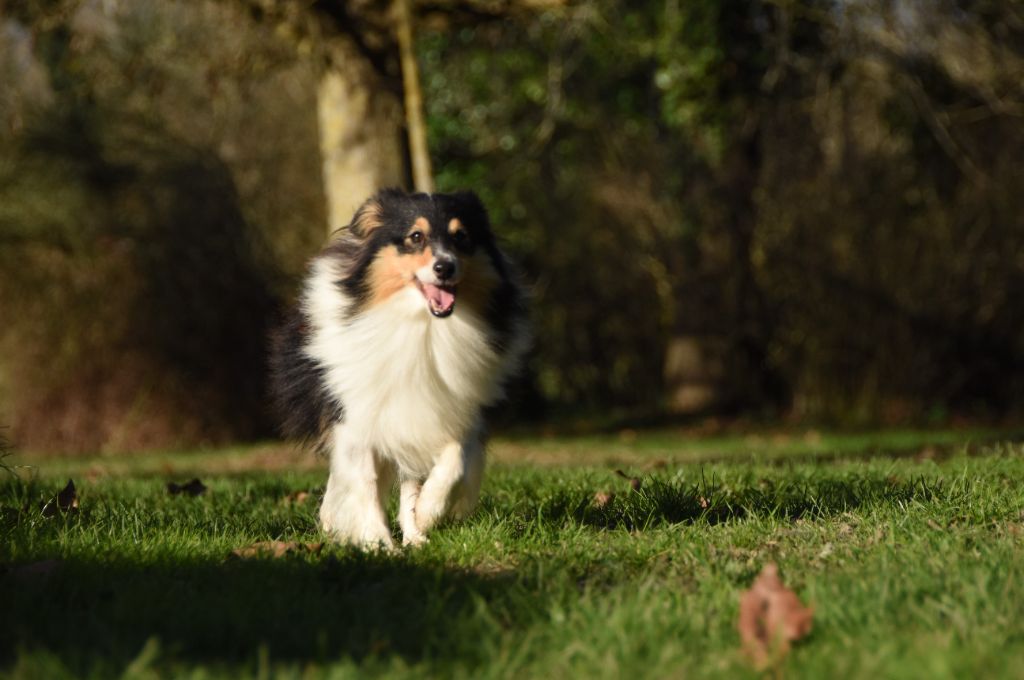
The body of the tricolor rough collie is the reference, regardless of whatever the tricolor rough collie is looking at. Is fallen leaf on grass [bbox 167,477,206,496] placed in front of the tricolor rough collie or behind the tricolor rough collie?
behind

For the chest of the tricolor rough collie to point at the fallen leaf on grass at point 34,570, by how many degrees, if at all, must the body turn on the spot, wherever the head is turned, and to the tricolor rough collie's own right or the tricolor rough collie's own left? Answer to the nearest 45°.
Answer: approximately 45° to the tricolor rough collie's own right

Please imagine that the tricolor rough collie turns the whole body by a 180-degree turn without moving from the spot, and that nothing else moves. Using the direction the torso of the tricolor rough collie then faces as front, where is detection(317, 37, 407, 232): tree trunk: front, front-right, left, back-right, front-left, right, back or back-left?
front

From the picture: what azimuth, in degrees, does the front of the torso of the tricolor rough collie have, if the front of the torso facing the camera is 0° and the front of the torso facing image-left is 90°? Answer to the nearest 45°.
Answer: approximately 0°

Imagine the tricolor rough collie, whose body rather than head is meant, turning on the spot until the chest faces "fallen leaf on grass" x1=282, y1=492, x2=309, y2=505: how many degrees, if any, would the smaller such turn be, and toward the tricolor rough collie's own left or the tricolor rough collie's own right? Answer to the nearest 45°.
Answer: approximately 135° to the tricolor rough collie's own right

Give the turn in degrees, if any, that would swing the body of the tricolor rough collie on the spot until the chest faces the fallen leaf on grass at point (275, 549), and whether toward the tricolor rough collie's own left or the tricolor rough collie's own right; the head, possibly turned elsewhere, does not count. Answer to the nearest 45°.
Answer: approximately 45° to the tricolor rough collie's own right

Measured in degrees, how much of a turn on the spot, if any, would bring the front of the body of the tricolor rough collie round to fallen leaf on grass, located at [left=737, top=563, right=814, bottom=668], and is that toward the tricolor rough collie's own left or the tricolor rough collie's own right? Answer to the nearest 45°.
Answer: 0° — it already faces it

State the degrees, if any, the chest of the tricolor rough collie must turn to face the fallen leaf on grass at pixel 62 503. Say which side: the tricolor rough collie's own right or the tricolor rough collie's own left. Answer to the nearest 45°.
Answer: approximately 90° to the tricolor rough collie's own right
